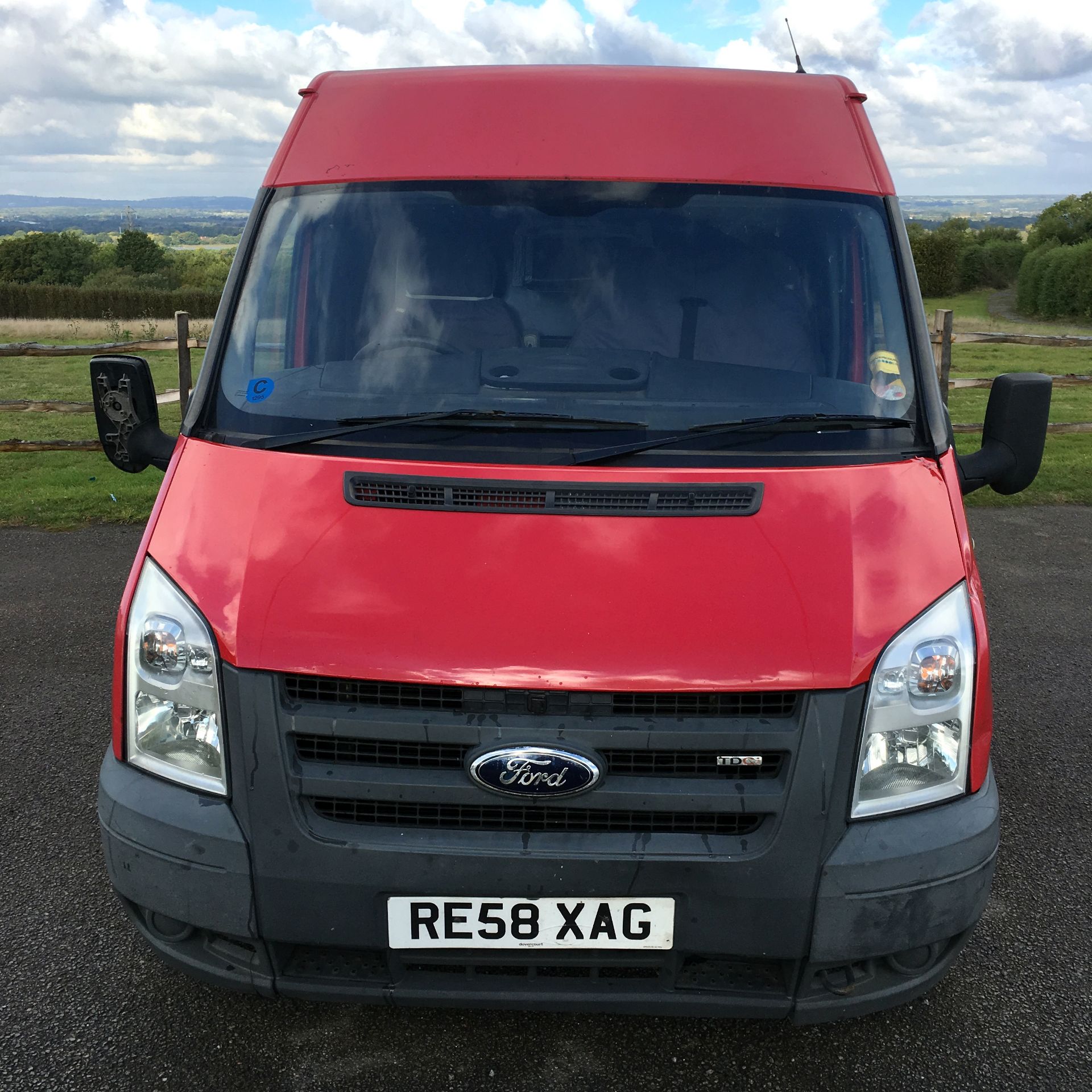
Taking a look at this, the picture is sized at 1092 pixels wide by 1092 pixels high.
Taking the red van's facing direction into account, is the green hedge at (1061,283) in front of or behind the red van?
behind

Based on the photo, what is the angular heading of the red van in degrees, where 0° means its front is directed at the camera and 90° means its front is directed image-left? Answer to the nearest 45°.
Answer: approximately 0°
